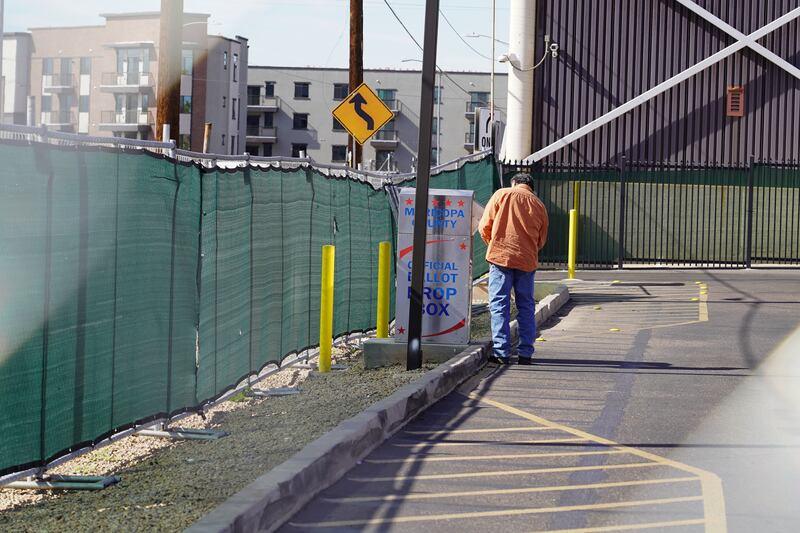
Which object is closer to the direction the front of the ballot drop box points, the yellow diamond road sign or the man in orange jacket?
the man in orange jacket

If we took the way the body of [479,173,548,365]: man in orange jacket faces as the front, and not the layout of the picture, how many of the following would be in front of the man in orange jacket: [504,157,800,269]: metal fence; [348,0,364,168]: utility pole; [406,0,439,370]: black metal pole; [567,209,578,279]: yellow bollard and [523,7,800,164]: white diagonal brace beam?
4

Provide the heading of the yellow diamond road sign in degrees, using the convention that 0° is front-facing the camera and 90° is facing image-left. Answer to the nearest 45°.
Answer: approximately 0°

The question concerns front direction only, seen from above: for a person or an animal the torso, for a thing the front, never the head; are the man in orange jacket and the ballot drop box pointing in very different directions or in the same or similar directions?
very different directions

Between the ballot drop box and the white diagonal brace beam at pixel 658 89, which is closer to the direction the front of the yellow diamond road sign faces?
the ballot drop box

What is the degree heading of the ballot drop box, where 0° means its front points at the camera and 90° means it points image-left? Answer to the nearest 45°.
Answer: approximately 0°

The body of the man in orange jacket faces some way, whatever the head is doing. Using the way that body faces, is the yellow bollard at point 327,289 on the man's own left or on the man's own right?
on the man's own left

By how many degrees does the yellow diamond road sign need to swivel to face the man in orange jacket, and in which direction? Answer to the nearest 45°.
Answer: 0° — it already faces them

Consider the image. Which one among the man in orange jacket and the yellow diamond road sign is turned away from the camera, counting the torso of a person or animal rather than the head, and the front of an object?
the man in orange jacket

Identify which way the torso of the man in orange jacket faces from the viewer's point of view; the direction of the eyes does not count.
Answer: away from the camera
